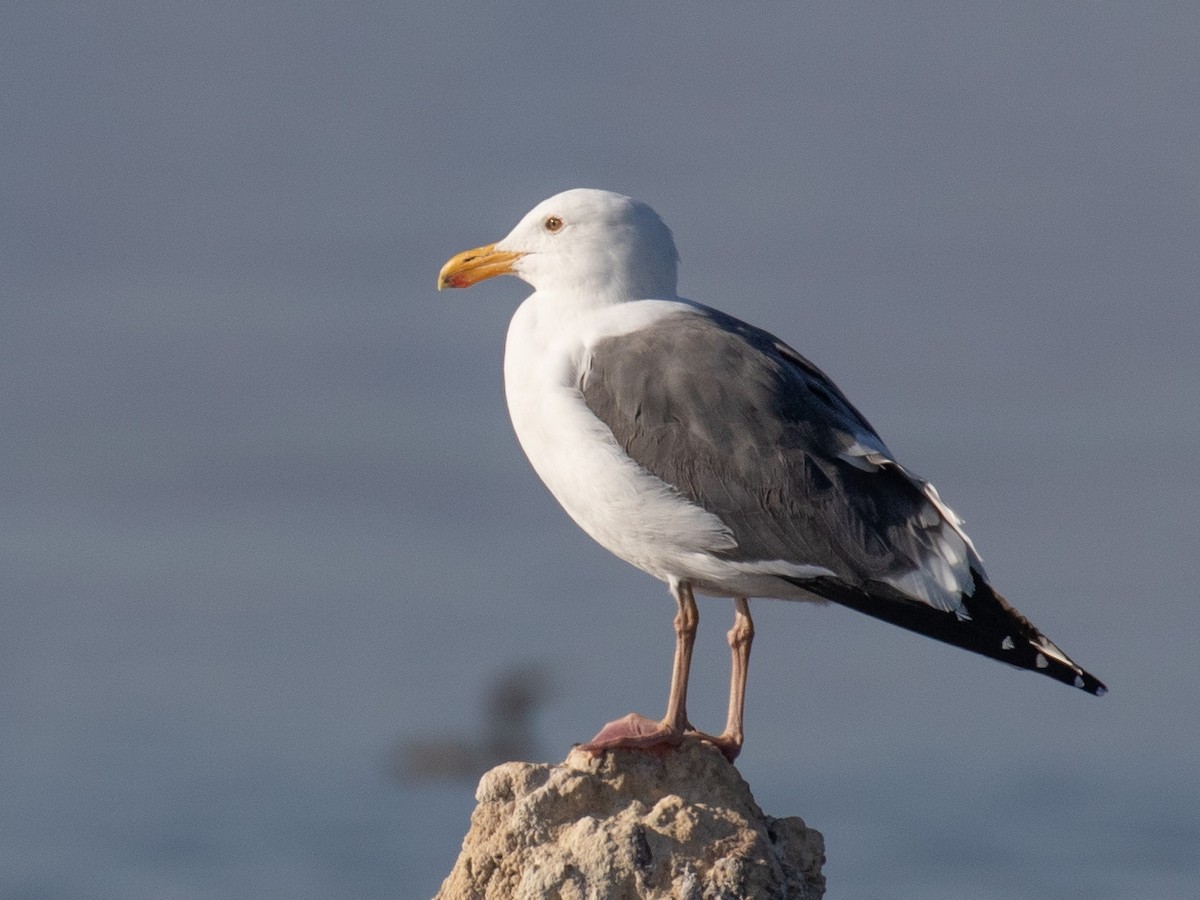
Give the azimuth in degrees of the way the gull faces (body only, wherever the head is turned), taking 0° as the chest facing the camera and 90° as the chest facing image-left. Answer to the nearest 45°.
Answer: approximately 90°
